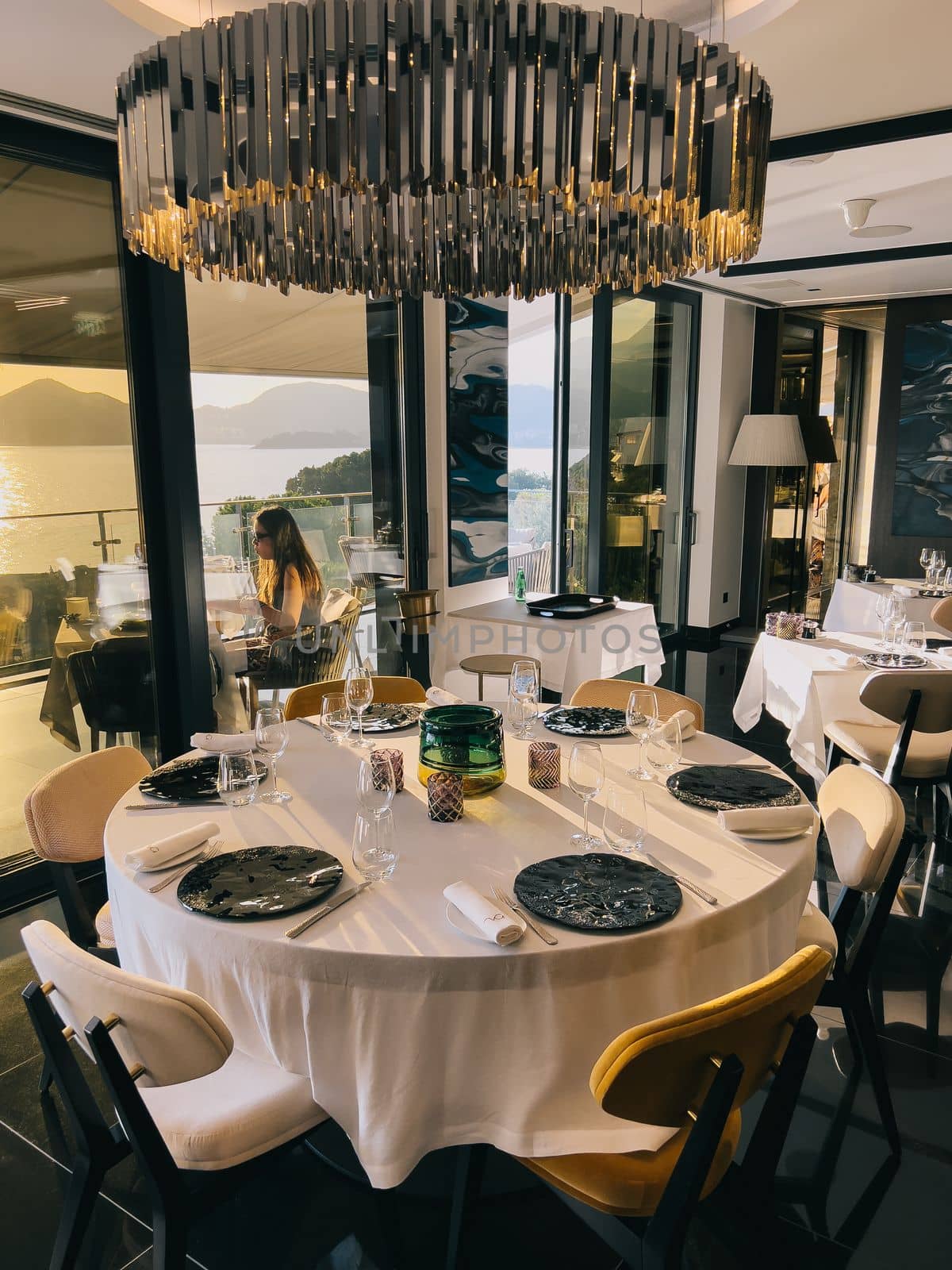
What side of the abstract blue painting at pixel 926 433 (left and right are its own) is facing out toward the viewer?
front

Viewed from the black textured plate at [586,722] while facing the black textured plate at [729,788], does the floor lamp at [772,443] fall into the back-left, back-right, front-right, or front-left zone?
back-left

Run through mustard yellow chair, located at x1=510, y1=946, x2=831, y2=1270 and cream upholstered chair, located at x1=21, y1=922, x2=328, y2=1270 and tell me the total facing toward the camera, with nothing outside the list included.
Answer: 0

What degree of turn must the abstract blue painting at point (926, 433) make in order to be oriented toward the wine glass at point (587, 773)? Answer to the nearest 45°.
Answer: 0° — it already faces it

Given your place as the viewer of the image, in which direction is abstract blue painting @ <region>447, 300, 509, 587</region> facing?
facing the viewer and to the right of the viewer

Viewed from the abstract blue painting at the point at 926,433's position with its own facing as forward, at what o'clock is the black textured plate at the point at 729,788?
The black textured plate is roughly at 12 o'clock from the abstract blue painting.

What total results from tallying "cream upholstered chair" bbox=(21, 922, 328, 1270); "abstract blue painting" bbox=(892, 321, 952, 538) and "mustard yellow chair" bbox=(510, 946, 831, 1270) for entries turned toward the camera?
1

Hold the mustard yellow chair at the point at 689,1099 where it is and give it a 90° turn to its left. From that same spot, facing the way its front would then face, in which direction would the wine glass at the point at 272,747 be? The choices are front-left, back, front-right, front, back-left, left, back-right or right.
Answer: right

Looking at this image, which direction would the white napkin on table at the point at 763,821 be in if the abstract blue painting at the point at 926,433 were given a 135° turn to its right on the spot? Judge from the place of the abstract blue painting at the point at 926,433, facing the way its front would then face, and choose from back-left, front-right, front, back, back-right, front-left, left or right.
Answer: back-left

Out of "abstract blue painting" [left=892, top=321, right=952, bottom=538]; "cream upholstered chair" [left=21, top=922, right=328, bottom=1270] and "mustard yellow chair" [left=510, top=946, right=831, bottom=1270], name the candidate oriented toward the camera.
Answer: the abstract blue painting

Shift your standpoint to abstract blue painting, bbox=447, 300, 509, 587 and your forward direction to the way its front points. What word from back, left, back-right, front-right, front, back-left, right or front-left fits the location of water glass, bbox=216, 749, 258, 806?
front-right

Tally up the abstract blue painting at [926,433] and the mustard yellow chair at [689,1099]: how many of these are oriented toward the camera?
1

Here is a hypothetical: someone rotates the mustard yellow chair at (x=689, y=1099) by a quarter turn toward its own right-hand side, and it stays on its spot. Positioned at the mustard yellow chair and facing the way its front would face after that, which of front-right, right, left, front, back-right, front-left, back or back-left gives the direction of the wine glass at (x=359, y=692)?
left

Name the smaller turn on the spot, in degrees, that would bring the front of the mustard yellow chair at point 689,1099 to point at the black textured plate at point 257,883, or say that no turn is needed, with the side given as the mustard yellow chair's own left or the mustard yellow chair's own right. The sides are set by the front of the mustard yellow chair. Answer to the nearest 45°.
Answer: approximately 45° to the mustard yellow chair's own left

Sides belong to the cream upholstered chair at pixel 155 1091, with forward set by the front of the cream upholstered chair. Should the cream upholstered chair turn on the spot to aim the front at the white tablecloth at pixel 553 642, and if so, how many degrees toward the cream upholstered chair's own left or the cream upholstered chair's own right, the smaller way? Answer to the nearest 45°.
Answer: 0° — it already faces it

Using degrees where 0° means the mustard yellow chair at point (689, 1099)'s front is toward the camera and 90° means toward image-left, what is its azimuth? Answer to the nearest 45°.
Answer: approximately 135°

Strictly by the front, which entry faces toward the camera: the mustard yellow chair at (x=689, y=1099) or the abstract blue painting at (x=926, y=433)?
the abstract blue painting

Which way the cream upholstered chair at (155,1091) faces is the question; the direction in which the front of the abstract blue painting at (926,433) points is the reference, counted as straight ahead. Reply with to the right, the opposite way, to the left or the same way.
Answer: the opposite way

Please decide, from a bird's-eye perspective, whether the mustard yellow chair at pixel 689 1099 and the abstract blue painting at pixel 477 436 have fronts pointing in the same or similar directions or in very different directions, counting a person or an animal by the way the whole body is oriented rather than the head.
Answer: very different directions

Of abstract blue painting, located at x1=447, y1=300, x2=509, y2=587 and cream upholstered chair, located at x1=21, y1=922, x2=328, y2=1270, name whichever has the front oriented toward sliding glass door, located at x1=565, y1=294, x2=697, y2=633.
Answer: the cream upholstered chair
